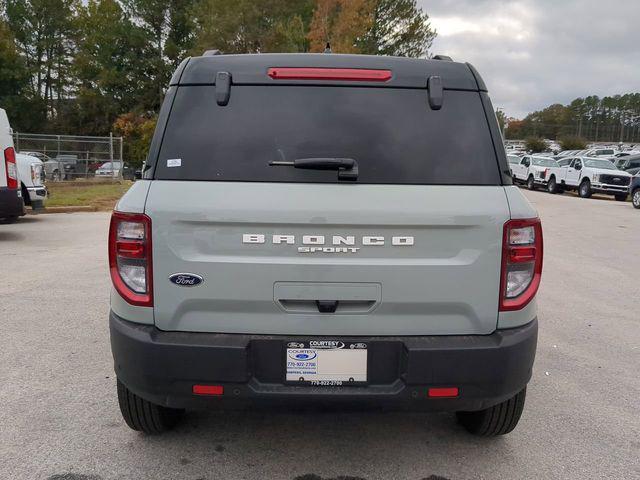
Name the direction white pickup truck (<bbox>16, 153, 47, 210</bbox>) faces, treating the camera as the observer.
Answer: facing the viewer and to the right of the viewer

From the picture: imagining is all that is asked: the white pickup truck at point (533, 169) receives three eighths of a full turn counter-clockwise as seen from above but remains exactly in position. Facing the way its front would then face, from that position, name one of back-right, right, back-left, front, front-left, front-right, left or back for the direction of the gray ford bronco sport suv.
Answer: back

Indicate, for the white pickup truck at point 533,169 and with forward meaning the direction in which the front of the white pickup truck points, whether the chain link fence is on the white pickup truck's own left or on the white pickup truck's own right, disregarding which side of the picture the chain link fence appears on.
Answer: on the white pickup truck's own right

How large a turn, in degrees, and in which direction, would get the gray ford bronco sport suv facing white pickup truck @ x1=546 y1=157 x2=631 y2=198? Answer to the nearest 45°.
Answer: approximately 45° to its right

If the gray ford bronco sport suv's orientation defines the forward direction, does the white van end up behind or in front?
in front

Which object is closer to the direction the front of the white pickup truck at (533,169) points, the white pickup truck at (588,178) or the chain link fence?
the white pickup truck

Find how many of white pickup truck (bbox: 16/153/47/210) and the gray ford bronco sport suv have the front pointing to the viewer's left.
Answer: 0

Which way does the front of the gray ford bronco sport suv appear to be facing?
away from the camera

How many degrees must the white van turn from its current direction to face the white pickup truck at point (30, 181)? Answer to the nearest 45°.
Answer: approximately 90° to its right
